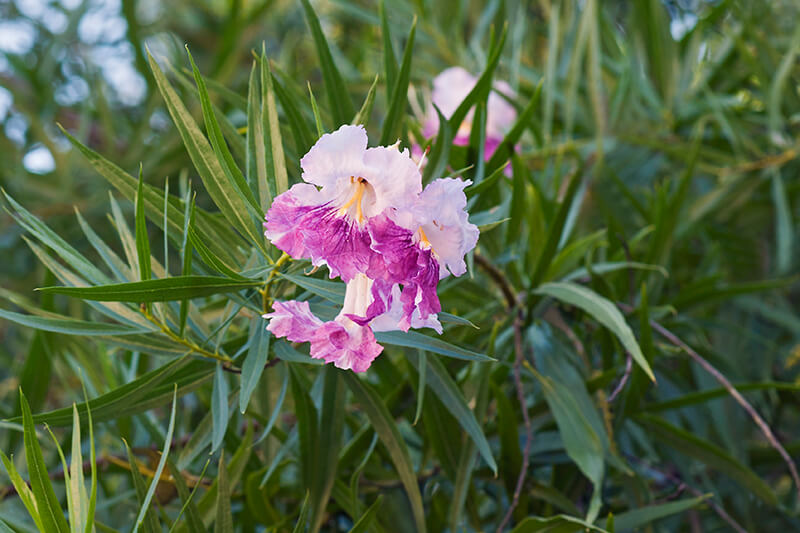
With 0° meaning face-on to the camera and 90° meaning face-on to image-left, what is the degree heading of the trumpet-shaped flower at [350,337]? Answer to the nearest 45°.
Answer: approximately 45°
